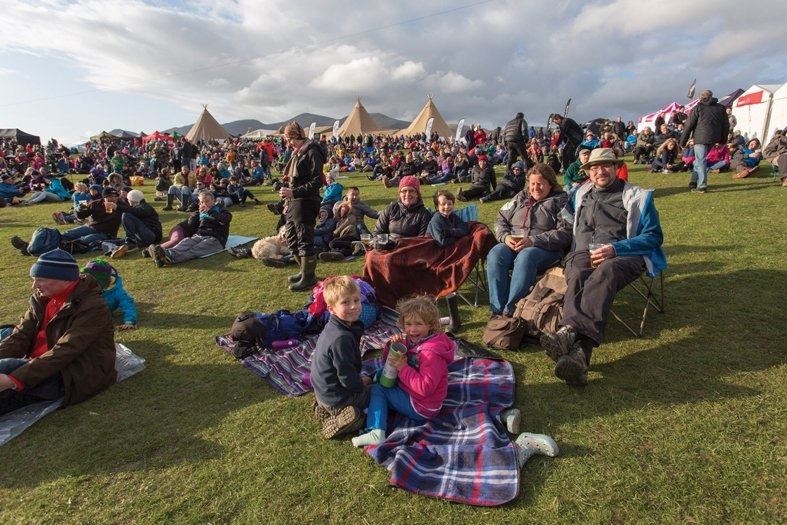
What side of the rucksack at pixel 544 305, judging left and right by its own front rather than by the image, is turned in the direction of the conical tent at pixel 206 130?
right

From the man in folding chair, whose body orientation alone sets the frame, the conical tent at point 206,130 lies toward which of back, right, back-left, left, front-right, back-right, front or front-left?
right

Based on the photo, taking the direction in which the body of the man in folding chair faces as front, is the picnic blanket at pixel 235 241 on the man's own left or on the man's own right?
on the man's own right

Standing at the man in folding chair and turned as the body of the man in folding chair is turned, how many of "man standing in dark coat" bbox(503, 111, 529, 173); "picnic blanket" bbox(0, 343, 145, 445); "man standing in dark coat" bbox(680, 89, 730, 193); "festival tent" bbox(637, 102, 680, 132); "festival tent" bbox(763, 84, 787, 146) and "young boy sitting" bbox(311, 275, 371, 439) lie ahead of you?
2

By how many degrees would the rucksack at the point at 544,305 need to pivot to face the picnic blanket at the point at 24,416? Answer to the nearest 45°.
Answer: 0° — it already faces it

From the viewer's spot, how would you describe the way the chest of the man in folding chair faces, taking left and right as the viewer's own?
facing the viewer and to the left of the viewer
